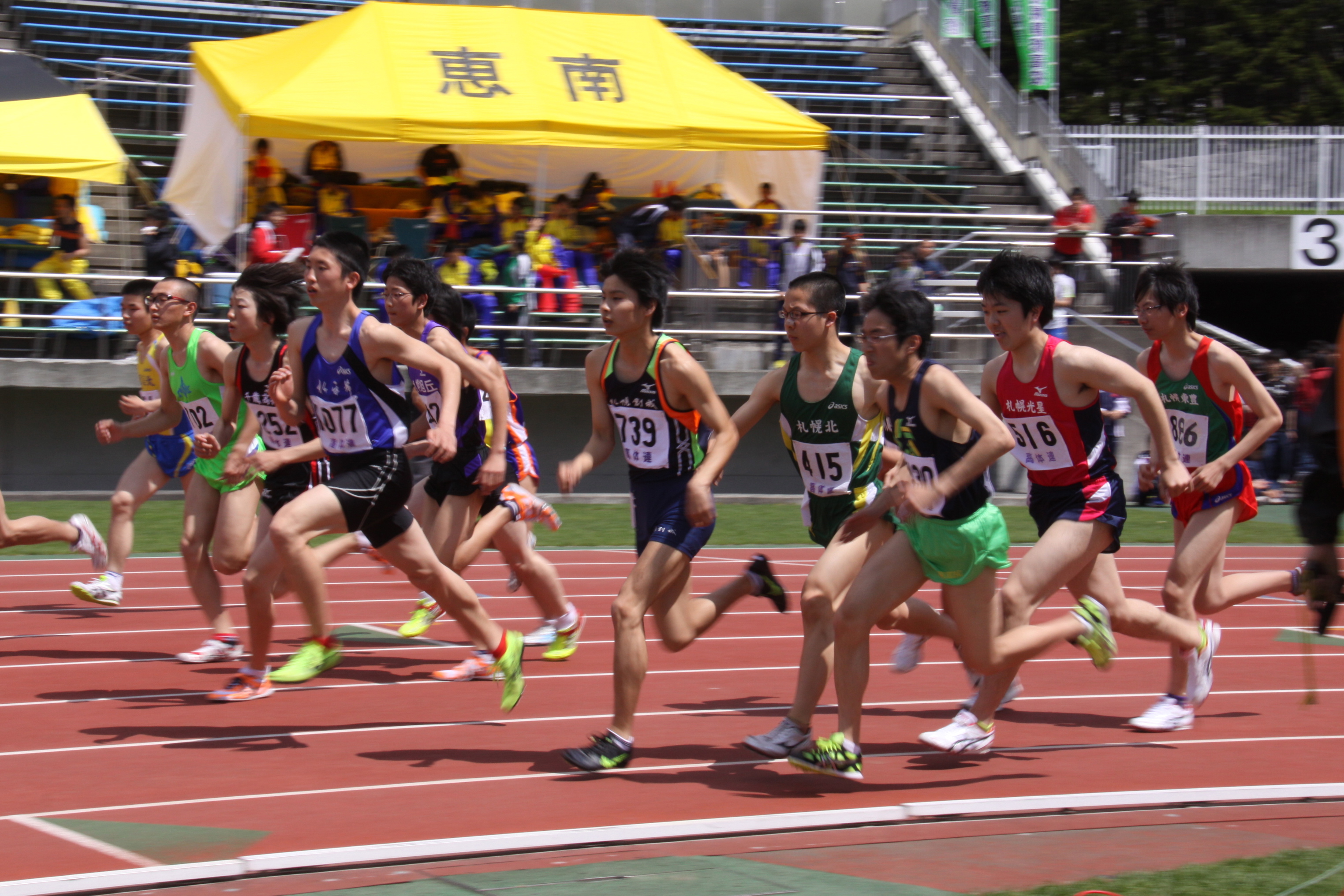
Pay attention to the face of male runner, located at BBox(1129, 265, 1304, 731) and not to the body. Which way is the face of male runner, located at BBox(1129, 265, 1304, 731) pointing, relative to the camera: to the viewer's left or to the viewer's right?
to the viewer's left

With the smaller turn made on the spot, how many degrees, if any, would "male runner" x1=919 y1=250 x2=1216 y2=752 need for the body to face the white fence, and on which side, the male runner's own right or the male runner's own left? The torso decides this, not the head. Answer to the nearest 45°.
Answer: approximately 135° to the male runner's own right

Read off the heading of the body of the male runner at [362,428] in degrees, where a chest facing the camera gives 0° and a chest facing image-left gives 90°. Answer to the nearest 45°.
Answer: approximately 45°

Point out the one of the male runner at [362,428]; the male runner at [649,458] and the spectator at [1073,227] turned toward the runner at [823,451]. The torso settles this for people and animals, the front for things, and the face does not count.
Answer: the spectator

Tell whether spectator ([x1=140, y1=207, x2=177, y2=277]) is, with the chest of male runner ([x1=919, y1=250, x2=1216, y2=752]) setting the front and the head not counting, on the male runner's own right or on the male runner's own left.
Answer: on the male runner's own right

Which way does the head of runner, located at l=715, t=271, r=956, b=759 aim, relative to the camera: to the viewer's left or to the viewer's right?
to the viewer's left

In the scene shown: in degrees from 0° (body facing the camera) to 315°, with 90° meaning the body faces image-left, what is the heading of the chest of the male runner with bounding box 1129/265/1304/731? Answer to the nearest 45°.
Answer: approximately 45°

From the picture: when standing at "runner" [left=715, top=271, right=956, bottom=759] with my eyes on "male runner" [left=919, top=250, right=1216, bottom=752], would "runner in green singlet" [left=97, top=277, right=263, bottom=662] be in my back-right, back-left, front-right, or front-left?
back-left
